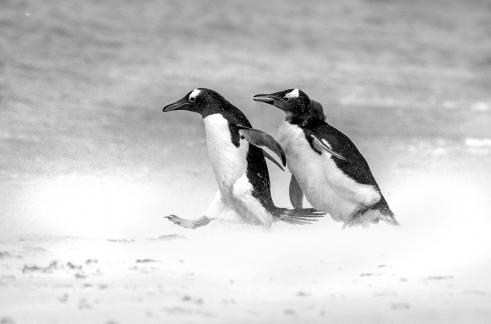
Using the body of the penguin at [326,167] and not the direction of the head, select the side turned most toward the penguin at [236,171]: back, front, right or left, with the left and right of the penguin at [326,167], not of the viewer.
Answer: front

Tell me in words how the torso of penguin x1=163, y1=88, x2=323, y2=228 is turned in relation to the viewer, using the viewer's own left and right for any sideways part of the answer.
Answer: facing to the left of the viewer

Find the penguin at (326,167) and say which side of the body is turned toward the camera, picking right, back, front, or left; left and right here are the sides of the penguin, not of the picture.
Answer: left

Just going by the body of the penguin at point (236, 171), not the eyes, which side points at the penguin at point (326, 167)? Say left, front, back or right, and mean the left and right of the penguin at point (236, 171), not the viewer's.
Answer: back

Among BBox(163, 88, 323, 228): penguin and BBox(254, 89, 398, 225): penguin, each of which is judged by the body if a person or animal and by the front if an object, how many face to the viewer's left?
2
